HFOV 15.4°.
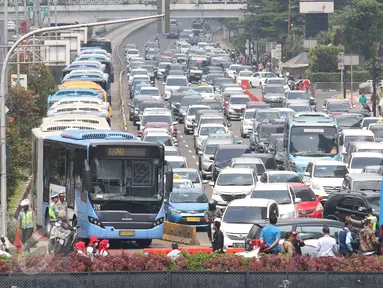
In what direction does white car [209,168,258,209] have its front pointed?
toward the camera

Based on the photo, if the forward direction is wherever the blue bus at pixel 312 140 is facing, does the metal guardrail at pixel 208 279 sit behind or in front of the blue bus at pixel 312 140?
in front

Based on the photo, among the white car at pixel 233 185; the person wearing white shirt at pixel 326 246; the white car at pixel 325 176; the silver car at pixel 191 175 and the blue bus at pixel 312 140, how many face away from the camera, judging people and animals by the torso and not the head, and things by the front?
1

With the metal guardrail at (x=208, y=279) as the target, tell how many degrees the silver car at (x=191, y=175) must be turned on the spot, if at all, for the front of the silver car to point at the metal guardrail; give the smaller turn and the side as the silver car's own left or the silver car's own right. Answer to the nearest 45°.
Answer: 0° — it already faces it

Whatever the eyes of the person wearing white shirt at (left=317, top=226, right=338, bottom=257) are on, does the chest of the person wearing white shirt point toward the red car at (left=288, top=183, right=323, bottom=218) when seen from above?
yes

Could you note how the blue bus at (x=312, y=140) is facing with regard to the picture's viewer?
facing the viewer

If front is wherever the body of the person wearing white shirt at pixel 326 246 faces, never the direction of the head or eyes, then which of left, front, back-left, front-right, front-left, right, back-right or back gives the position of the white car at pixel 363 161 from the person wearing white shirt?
front

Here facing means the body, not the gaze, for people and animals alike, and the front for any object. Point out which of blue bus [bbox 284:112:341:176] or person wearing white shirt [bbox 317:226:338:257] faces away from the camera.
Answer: the person wearing white shirt

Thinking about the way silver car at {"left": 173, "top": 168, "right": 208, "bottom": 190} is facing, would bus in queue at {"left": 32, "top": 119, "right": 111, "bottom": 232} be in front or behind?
in front

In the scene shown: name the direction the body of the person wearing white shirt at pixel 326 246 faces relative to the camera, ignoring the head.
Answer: away from the camera

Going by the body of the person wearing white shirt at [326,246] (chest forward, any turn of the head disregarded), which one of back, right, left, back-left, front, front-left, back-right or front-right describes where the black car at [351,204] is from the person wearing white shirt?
front

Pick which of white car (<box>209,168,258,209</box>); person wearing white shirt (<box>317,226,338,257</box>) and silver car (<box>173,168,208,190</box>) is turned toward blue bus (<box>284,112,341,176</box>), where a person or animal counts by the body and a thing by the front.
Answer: the person wearing white shirt

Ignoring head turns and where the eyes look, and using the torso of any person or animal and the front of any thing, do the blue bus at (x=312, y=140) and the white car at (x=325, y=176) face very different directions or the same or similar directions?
same or similar directions

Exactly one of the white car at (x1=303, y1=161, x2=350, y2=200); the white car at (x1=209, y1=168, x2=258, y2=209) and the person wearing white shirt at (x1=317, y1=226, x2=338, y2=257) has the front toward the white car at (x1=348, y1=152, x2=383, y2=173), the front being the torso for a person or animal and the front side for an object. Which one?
the person wearing white shirt

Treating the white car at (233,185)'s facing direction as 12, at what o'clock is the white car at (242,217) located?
the white car at (242,217) is roughly at 12 o'clock from the white car at (233,185).

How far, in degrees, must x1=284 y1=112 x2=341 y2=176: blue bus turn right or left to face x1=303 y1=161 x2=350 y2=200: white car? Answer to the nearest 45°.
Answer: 0° — it already faces it

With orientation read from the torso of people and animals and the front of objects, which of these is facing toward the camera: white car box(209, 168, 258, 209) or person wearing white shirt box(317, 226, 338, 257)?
the white car

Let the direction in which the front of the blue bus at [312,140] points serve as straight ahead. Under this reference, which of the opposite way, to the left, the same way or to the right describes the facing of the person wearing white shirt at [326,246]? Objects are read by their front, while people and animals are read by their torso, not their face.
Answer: the opposite way

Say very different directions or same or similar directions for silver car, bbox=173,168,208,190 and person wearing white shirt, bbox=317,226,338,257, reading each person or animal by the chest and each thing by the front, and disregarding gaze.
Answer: very different directions
